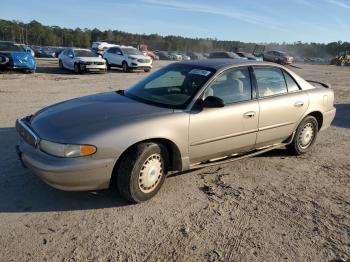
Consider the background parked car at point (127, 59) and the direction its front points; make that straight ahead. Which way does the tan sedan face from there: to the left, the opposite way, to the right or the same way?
to the right

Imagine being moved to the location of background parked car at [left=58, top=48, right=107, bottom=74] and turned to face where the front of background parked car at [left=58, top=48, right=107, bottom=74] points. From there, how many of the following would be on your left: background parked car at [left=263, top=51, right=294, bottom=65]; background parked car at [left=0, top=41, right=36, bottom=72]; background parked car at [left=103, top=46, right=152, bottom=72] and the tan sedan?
2

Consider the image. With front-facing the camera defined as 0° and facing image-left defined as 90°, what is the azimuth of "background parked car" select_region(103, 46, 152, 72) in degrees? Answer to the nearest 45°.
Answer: approximately 315°

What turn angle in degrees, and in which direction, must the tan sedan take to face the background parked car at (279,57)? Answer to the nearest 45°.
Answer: approximately 135° to its right

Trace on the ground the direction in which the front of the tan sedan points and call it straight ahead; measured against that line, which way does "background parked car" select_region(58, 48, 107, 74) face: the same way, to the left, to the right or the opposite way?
to the left

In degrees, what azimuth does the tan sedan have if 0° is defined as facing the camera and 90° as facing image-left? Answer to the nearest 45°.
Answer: approximately 45°

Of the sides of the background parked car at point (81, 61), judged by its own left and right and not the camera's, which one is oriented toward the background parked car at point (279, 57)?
left

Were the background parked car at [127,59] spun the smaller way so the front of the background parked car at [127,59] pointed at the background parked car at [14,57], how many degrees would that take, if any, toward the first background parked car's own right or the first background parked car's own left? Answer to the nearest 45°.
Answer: approximately 90° to the first background parked car's own right

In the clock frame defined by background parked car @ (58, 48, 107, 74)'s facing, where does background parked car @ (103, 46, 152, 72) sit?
background parked car @ (103, 46, 152, 72) is roughly at 9 o'clock from background parked car @ (58, 48, 107, 74).
